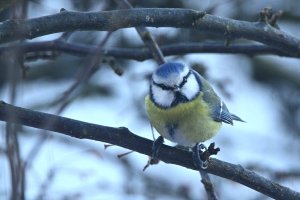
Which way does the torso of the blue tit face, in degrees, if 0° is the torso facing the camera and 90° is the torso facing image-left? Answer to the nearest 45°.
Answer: approximately 45°
